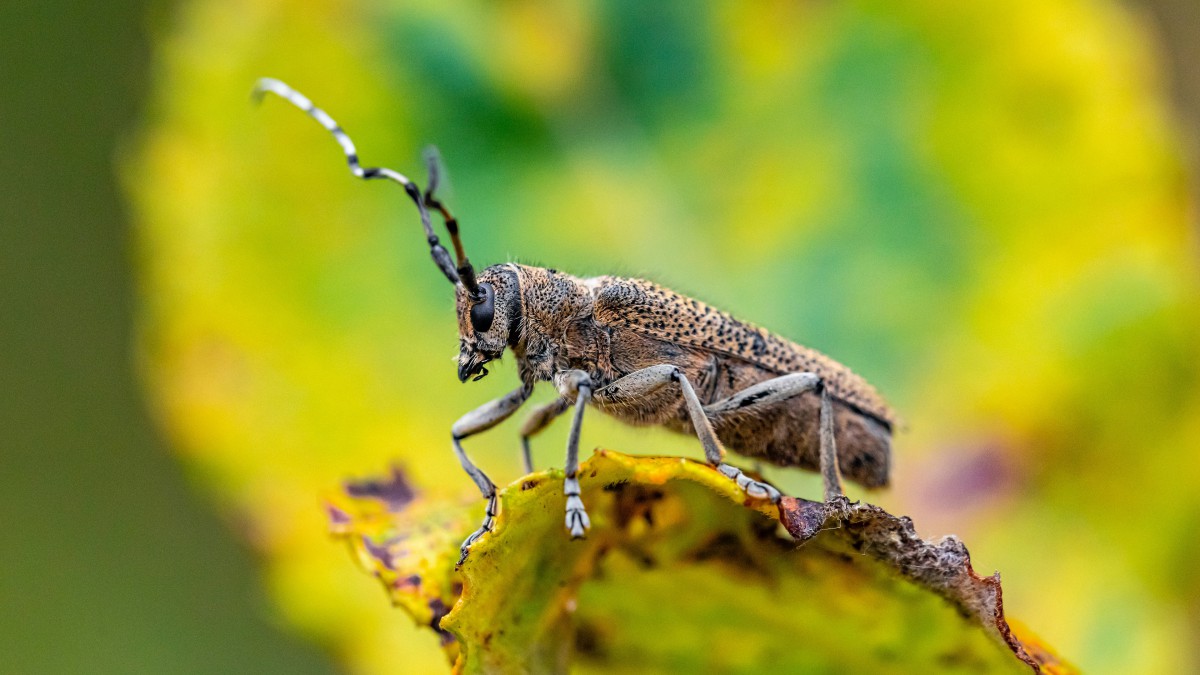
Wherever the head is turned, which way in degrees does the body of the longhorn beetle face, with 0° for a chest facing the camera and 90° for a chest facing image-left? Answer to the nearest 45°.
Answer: approximately 90°
